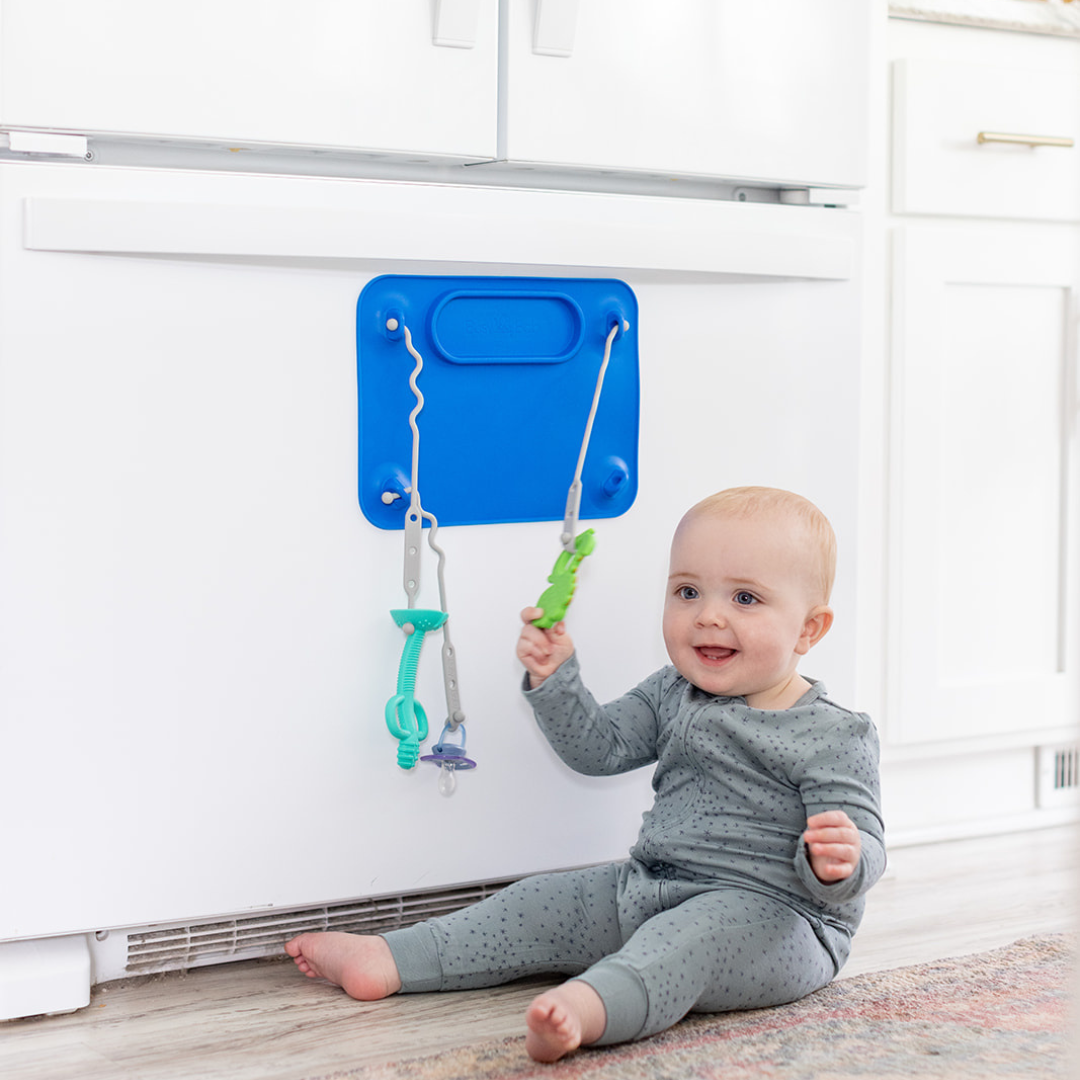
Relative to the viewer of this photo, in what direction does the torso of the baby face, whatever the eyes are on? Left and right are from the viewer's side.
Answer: facing the viewer and to the left of the viewer

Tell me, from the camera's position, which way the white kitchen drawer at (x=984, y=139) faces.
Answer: facing the viewer and to the right of the viewer

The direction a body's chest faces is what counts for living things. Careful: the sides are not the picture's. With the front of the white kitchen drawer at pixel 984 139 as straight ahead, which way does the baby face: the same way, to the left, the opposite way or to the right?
to the right

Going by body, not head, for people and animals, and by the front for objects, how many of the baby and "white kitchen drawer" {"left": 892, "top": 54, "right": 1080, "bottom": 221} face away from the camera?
0

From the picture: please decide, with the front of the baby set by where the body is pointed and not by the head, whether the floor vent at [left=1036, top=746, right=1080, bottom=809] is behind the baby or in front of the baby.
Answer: behind
